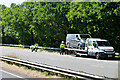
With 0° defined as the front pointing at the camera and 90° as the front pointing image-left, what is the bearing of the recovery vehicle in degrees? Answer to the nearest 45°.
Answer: approximately 315°
